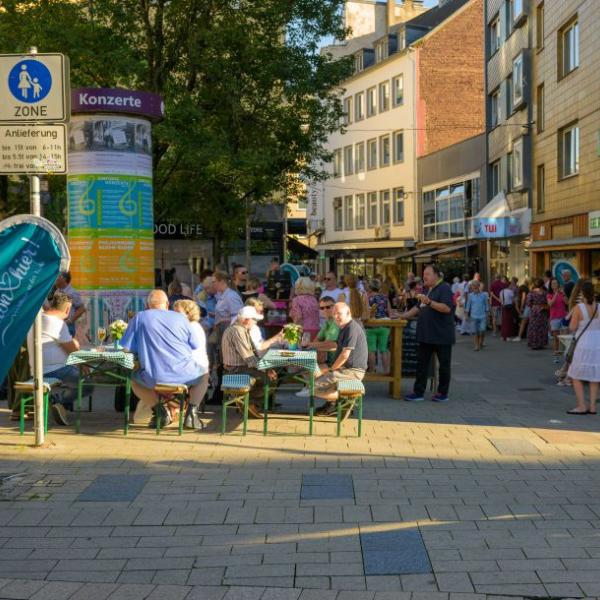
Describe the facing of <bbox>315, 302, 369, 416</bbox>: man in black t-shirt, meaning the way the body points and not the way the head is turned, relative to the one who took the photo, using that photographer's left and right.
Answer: facing to the left of the viewer

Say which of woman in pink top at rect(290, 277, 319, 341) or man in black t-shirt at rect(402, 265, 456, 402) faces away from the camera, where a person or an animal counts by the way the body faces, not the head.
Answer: the woman in pink top

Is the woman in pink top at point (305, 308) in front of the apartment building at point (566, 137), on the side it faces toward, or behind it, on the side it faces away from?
in front

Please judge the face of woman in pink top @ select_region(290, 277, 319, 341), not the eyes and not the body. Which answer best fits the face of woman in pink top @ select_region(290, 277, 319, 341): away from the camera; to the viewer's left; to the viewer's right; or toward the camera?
away from the camera

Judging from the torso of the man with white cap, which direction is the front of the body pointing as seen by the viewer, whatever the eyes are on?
to the viewer's right

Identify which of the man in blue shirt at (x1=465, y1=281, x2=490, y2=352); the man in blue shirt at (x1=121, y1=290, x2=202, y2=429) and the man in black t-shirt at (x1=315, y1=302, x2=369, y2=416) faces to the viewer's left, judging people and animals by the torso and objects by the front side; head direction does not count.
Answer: the man in black t-shirt

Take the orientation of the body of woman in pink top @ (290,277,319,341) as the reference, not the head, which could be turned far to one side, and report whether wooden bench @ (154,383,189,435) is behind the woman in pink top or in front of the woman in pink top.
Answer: behind

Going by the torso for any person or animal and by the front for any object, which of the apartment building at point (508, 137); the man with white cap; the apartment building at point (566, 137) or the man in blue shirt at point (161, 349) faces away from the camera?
the man in blue shirt

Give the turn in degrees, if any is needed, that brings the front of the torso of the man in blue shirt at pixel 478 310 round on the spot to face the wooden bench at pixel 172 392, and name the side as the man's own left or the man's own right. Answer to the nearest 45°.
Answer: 0° — they already face it

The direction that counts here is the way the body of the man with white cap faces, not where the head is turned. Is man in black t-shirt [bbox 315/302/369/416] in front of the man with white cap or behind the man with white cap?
in front

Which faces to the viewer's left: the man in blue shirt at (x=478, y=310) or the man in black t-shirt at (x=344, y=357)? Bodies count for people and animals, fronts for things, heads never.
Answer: the man in black t-shirt

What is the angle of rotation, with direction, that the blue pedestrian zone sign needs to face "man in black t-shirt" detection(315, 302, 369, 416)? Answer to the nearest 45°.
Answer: approximately 90° to its left

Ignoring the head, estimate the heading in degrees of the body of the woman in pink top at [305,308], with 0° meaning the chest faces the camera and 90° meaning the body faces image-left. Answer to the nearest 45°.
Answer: approximately 180°
